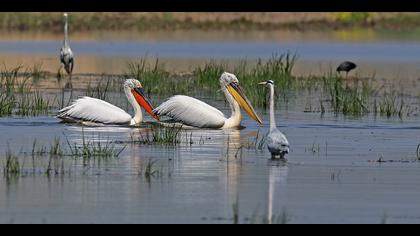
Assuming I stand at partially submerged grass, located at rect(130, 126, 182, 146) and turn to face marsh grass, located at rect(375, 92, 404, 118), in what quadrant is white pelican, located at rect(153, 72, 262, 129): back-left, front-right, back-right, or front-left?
front-left

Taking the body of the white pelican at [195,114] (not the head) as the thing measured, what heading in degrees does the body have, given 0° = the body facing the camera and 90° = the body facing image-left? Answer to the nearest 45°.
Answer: approximately 270°

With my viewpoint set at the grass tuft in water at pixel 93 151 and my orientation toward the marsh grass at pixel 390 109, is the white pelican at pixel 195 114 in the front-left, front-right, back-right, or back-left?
front-left

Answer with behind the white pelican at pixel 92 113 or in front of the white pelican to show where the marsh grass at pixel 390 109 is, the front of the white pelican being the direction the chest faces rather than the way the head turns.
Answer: in front

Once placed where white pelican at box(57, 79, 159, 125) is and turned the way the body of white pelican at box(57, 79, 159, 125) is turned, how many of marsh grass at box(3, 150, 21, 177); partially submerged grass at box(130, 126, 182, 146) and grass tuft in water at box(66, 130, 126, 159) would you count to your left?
0

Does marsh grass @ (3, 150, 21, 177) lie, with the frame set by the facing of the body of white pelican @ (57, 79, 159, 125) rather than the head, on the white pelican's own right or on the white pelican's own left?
on the white pelican's own right

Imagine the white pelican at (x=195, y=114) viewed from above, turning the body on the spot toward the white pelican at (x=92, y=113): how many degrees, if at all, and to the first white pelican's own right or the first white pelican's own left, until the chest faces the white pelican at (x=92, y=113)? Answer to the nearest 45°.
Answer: approximately 180°

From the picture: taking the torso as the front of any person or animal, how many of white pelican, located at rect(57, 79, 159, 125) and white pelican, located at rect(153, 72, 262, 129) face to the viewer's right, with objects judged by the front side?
2

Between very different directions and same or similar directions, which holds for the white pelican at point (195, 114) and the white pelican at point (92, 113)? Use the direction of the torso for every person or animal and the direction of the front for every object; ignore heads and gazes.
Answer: same or similar directions

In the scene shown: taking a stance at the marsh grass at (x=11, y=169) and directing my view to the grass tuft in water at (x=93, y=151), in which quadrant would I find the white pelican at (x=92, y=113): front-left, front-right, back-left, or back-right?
front-left

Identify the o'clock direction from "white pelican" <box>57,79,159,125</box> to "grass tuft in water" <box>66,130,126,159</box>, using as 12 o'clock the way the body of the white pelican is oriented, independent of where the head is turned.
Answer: The grass tuft in water is roughly at 3 o'clock from the white pelican.

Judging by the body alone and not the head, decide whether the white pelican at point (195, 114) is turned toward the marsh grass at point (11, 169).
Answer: no

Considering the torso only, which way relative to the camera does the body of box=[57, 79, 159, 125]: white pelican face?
to the viewer's right
